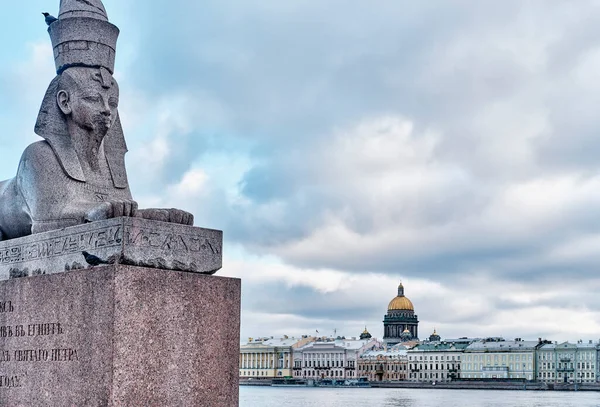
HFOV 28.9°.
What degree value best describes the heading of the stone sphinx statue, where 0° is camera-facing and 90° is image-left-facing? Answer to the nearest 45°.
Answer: approximately 315°
